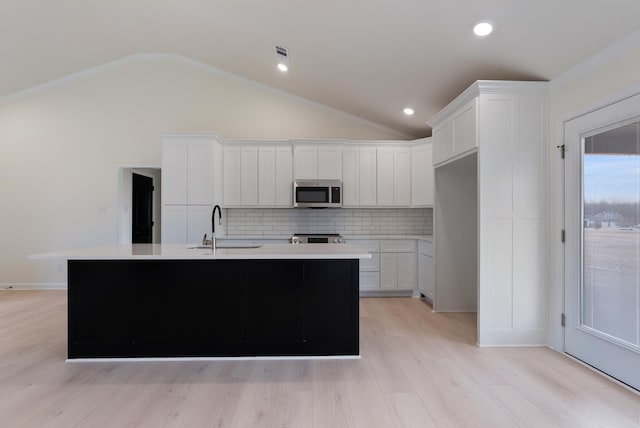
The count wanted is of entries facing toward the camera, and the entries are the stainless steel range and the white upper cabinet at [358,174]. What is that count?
2

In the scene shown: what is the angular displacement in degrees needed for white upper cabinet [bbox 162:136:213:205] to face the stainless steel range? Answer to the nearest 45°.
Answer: approximately 90° to its left

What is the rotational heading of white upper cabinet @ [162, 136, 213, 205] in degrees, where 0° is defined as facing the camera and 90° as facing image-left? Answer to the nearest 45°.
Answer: approximately 0°

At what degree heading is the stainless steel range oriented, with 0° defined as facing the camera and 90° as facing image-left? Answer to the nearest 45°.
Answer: approximately 0°

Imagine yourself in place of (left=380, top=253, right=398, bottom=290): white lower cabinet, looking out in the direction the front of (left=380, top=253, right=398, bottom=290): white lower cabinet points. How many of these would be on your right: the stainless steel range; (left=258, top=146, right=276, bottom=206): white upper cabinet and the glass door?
2

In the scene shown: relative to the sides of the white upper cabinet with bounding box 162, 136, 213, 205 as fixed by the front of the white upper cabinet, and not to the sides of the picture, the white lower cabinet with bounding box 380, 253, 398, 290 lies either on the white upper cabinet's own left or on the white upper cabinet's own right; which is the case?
on the white upper cabinet's own left

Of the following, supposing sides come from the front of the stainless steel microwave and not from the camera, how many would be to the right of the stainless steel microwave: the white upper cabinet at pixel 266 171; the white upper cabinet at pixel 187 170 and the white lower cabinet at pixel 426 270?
2
